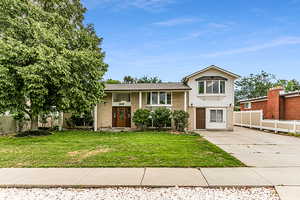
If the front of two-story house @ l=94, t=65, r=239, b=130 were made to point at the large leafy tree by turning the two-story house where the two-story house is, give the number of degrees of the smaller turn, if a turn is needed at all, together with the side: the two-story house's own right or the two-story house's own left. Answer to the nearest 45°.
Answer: approximately 45° to the two-story house's own right

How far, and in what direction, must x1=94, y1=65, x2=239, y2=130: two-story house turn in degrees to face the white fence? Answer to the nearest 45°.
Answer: approximately 90° to its left

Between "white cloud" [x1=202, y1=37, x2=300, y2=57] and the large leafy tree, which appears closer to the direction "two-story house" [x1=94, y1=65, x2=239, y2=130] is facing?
the large leafy tree

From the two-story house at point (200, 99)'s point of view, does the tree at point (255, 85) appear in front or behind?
behind

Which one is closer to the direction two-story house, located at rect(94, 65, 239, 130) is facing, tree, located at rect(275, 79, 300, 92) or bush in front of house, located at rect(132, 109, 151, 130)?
the bush in front of house

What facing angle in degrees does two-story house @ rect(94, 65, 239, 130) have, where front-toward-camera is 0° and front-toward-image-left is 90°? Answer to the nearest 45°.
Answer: approximately 0°

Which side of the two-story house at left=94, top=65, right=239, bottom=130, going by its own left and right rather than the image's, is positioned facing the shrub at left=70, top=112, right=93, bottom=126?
right
